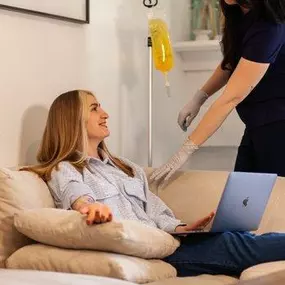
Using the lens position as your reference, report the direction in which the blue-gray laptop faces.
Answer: facing away from the viewer and to the left of the viewer

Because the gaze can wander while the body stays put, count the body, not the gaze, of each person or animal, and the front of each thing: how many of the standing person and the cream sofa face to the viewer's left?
1

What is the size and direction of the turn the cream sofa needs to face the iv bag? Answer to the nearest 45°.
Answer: approximately 180°

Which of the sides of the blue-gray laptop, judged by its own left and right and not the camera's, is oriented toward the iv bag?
front

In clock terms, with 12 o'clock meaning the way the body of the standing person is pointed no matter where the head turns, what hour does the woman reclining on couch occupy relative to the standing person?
The woman reclining on couch is roughly at 11 o'clock from the standing person.

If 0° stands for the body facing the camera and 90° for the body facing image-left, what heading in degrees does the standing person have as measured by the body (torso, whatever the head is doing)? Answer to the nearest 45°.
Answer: approximately 90°

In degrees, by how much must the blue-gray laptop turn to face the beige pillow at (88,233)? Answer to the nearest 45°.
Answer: approximately 90° to its left

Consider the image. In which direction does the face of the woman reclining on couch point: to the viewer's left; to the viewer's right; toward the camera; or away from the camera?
to the viewer's right

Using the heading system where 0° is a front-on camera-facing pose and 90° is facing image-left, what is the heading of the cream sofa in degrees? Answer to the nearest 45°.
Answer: approximately 0°
